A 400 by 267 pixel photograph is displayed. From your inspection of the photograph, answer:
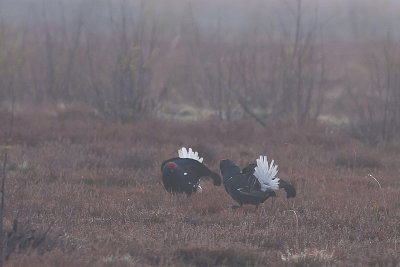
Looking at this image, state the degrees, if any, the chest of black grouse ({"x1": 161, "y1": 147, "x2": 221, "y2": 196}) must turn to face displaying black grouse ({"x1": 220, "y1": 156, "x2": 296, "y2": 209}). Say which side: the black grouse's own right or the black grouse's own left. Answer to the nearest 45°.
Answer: approximately 90° to the black grouse's own left

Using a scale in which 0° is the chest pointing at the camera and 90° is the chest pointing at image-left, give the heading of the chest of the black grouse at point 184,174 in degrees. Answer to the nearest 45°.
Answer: approximately 45°
